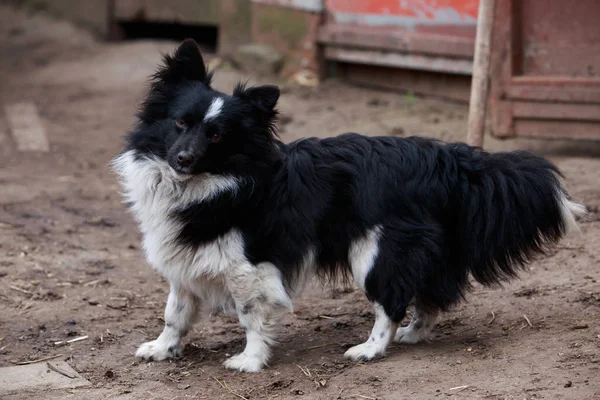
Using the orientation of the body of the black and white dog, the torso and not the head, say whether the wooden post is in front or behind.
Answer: behind

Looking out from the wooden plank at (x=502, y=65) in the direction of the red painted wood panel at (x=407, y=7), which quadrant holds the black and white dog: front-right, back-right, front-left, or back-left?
back-left

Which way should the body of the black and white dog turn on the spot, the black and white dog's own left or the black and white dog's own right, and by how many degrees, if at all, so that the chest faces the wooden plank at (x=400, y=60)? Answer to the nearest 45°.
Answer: approximately 135° to the black and white dog's own right

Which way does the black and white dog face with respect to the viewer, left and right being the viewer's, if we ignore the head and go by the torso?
facing the viewer and to the left of the viewer

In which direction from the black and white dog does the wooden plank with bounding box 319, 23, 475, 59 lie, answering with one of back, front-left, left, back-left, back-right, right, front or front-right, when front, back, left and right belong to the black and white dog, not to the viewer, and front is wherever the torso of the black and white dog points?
back-right

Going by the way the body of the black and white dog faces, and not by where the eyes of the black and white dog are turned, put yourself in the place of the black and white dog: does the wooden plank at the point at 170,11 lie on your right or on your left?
on your right

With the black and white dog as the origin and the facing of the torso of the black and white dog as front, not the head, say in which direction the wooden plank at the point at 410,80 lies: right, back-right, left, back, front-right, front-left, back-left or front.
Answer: back-right
